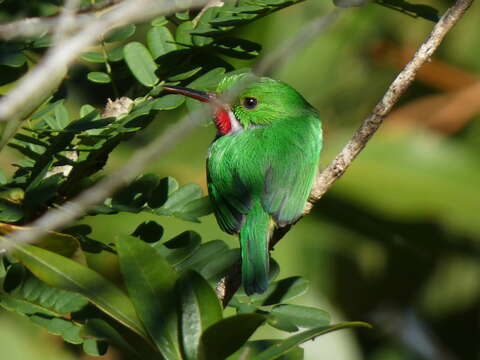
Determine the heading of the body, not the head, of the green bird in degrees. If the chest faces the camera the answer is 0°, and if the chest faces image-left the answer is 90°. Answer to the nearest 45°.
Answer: approximately 180°
